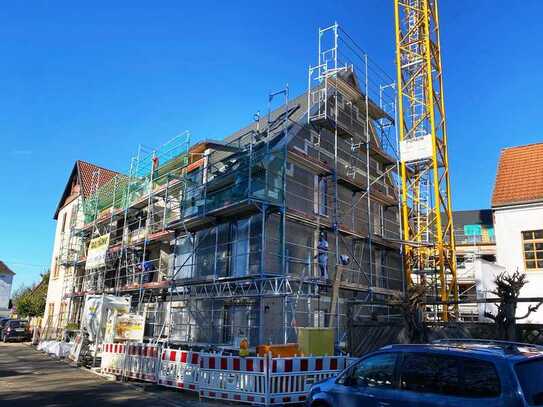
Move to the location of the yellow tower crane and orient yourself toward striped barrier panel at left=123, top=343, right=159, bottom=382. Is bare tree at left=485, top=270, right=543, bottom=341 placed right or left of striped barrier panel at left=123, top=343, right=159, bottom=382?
left

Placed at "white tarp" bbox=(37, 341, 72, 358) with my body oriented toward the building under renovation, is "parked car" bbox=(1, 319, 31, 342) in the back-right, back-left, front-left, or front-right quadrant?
back-left
